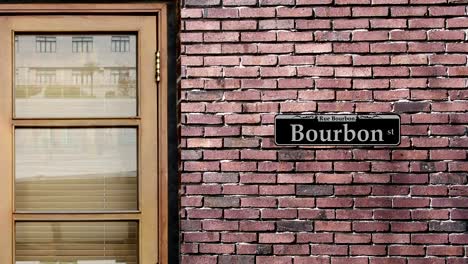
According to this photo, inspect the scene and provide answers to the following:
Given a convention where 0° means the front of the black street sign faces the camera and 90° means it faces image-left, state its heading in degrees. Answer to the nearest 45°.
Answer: approximately 0°

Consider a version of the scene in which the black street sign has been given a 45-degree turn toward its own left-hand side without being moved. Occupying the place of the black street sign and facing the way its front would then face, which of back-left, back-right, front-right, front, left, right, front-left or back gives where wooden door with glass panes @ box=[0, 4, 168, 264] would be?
back-right
